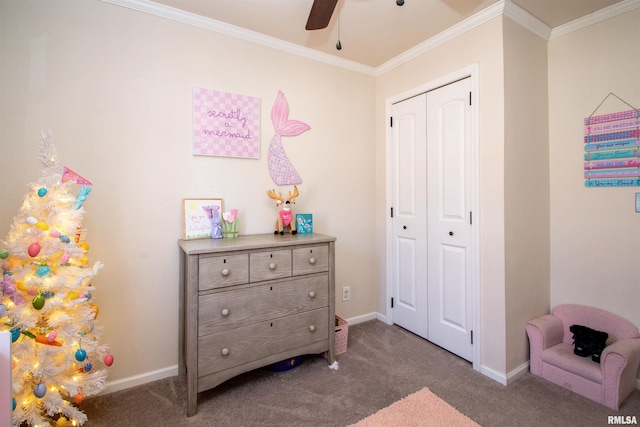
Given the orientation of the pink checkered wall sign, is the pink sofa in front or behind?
in front

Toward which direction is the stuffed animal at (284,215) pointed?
toward the camera

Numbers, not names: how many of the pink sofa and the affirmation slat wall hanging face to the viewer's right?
0

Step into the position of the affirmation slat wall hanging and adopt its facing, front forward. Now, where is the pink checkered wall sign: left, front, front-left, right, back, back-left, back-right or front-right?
front

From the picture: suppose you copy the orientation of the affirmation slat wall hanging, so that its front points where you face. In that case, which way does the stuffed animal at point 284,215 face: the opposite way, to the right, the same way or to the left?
to the left

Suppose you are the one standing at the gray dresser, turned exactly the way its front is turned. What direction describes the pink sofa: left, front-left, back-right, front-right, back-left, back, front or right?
front-left

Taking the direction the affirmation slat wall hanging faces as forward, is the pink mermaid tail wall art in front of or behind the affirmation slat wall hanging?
in front

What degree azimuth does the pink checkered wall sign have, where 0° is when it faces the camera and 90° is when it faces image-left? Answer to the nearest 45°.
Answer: approximately 315°

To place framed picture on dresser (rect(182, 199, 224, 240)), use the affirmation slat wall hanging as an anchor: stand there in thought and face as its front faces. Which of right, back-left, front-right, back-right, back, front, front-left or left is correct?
front

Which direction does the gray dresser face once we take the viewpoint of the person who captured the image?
facing the viewer and to the right of the viewer

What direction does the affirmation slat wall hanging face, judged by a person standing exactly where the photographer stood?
facing the viewer and to the left of the viewer

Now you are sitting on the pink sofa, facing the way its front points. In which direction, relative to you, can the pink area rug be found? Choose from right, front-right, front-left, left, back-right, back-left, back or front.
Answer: front
